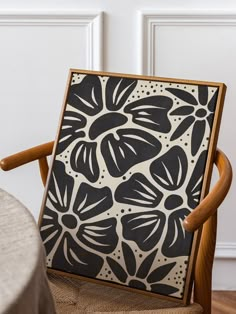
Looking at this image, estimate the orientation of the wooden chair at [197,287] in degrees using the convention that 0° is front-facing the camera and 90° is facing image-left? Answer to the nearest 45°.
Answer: approximately 45°

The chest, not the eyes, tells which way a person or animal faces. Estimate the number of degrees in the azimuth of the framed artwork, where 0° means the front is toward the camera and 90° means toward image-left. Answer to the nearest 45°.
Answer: approximately 45°
